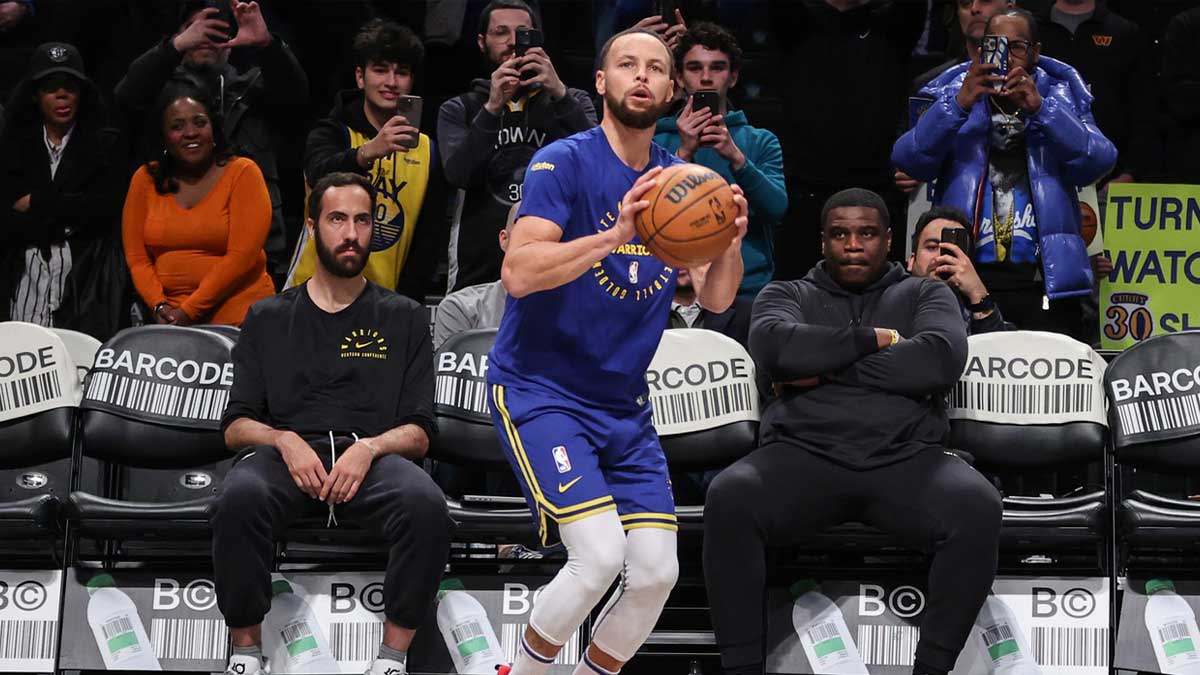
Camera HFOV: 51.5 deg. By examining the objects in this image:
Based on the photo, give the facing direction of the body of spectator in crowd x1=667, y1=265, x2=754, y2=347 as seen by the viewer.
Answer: toward the camera

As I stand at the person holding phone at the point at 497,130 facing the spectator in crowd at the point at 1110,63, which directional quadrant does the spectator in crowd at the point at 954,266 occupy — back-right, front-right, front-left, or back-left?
front-right

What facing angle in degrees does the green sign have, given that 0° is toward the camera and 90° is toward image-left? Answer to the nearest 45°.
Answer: approximately 0°

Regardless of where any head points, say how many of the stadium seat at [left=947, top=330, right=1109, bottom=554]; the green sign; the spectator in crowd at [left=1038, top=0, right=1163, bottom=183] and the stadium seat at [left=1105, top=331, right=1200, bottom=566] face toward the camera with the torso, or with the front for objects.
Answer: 4

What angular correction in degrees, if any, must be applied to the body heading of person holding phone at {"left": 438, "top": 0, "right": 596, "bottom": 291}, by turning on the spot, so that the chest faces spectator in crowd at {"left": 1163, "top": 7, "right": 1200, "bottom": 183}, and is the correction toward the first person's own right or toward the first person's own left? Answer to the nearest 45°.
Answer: approximately 90° to the first person's own left

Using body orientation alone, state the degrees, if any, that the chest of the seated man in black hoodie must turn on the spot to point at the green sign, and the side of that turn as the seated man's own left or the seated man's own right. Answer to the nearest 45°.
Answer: approximately 135° to the seated man's own left

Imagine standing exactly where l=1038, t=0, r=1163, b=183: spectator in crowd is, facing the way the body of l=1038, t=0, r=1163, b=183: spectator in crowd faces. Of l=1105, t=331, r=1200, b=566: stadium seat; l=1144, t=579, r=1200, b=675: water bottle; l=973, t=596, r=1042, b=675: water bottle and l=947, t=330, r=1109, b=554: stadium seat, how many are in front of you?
4

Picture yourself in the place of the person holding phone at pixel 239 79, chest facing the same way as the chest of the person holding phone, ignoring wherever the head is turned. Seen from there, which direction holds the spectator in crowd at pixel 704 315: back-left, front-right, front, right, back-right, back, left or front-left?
front-left

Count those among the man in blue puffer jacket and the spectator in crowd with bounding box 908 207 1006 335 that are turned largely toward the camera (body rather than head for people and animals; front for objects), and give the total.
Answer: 2

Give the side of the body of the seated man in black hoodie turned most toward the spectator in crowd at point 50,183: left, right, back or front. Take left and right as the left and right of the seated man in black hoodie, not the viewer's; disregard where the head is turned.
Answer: right

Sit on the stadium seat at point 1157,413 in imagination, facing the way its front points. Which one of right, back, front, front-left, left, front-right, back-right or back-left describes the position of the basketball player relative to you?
front-right

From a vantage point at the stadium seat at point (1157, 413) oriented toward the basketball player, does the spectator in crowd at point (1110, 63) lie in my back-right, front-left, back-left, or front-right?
back-right

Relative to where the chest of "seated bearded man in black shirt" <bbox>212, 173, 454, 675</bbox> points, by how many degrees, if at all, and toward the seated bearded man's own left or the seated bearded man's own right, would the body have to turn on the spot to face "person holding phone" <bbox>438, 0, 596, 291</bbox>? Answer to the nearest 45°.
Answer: approximately 135° to the seated bearded man's own left

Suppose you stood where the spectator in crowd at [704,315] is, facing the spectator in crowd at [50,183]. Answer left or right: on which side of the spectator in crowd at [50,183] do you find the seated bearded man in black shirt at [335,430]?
left

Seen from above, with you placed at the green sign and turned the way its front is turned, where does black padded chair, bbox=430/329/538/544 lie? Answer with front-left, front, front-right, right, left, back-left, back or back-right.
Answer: front-right

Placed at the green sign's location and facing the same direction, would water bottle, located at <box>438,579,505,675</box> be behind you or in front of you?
in front
